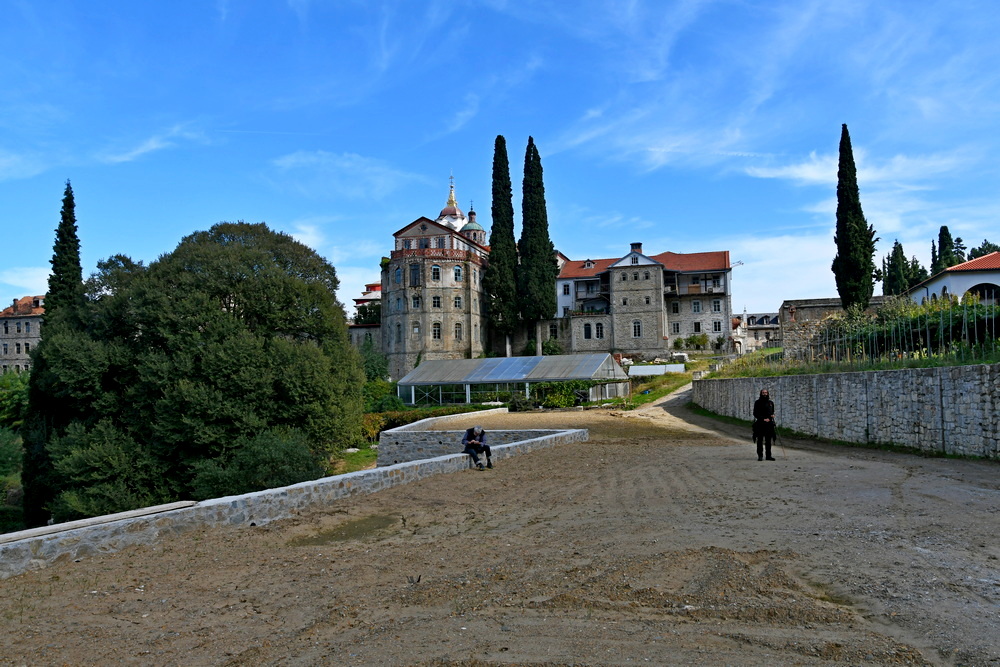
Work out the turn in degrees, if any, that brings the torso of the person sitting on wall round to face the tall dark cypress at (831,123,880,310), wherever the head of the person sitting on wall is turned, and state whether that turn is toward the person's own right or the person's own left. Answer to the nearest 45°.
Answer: approximately 90° to the person's own left

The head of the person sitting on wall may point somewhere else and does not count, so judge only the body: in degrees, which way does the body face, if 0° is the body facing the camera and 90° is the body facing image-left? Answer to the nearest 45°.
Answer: approximately 315°

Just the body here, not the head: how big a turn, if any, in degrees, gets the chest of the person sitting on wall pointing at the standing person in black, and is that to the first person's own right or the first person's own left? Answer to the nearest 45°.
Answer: approximately 45° to the first person's own left

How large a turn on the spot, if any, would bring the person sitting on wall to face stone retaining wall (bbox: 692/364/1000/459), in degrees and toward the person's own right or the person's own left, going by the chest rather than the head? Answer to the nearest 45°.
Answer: approximately 45° to the person's own left

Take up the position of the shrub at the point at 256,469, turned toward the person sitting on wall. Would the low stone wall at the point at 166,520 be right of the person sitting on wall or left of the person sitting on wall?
right

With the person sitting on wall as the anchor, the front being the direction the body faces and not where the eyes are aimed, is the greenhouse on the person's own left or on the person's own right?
on the person's own left
